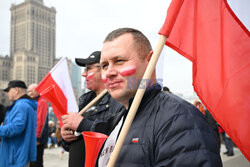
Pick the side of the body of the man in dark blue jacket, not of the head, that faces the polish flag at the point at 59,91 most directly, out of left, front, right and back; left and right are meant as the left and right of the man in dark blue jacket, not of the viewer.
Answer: right

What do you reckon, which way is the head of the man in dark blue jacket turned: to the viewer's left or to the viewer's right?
to the viewer's left

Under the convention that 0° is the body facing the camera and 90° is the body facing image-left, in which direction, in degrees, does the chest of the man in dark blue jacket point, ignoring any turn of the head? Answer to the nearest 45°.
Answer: approximately 45°
